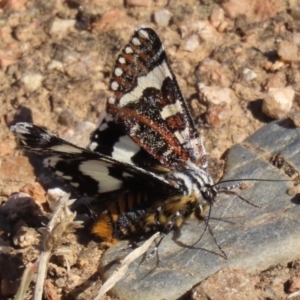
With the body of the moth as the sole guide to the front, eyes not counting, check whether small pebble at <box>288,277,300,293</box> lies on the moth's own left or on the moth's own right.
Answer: on the moth's own right

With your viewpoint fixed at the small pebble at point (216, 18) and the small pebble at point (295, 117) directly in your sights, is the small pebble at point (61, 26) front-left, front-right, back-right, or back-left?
back-right

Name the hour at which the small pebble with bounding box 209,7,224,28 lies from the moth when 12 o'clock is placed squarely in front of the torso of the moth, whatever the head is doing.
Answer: The small pebble is roughly at 10 o'clock from the moth.

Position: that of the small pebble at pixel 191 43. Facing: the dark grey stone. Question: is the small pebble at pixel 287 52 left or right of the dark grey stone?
left

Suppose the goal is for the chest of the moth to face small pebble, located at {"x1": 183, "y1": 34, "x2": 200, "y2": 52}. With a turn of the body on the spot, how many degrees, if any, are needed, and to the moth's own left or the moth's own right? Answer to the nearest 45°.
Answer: approximately 45° to the moth's own left

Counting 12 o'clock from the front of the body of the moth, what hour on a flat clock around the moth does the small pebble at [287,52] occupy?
The small pebble is roughly at 11 o'clock from the moth.

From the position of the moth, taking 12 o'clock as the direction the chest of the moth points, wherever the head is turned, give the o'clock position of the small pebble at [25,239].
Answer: The small pebble is roughly at 5 o'clock from the moth.

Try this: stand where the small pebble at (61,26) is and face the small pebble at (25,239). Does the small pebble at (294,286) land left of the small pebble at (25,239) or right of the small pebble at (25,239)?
left

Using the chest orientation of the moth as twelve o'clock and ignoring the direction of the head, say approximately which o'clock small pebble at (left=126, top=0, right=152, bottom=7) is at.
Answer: The small pebble is roughly at 9 o'clock from the moth.

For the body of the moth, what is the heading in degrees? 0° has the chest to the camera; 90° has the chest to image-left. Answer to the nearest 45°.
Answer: approximately 270°

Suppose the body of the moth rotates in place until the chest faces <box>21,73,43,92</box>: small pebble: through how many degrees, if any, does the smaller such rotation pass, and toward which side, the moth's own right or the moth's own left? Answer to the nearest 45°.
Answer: approximately 135° to the moth's own left
